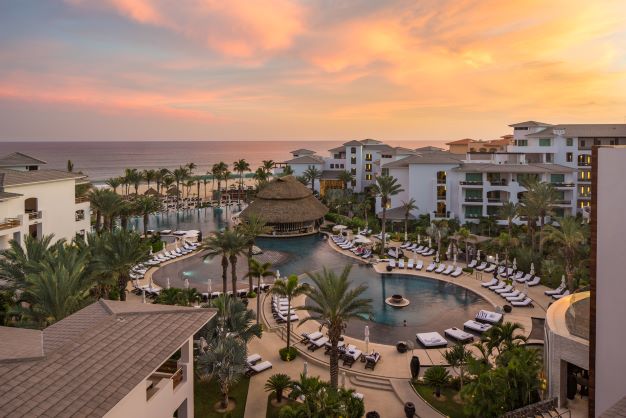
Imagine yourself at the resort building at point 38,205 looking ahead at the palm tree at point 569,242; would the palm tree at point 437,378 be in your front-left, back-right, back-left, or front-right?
front-right

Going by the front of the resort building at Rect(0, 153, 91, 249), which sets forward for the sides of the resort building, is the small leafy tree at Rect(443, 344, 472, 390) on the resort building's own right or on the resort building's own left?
on the resort building's own right

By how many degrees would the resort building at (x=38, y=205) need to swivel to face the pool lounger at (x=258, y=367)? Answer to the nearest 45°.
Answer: approximately 90° to its right

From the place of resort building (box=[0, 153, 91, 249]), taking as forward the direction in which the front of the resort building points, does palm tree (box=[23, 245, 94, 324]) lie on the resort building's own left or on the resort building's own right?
on the resort building's own right

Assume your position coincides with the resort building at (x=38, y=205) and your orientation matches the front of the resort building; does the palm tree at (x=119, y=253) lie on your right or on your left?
on your right

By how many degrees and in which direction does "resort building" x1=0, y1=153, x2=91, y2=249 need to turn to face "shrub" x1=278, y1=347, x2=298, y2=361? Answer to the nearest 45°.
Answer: approximately 45° to its right

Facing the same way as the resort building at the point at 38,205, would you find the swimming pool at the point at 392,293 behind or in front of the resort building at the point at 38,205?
in front

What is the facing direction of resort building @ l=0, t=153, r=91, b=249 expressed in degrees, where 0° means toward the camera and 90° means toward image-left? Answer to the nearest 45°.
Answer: approximately 270°

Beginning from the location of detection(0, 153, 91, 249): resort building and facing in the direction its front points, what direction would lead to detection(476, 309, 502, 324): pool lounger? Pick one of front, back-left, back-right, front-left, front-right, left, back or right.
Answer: front-right
